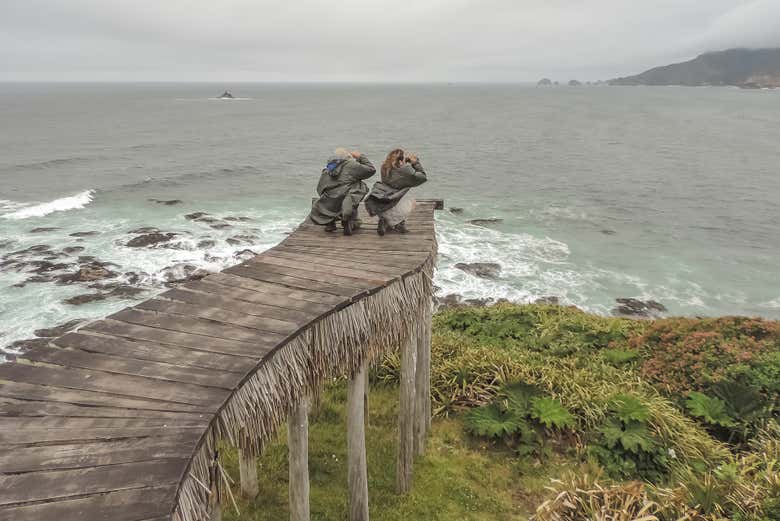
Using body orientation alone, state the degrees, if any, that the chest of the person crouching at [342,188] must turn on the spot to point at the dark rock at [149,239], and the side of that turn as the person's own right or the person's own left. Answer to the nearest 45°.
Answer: approximately 90° to the person's own left

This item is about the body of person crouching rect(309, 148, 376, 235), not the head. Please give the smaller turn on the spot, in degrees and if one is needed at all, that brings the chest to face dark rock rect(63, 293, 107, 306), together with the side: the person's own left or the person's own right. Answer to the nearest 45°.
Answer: approximately 90° to the person's own left

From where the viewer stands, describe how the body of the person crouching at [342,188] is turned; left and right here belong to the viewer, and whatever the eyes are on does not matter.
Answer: facing away from the viewer and to the right of the viewer

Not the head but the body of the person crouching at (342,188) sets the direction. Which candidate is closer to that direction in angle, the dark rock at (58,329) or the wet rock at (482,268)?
the wet rock

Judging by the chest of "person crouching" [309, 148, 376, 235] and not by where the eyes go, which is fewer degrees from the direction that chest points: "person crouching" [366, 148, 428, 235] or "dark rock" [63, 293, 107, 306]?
the person crouching

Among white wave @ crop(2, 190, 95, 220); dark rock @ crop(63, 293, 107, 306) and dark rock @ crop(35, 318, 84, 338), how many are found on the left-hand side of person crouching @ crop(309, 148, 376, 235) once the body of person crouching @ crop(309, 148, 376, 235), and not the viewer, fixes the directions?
3

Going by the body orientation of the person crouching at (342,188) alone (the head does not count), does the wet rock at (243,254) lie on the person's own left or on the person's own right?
on the person's own left

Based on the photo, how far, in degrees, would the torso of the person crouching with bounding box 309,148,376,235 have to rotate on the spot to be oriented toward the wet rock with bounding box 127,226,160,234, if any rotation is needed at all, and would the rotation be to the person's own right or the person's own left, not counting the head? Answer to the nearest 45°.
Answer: approximately 90° to the person's own left

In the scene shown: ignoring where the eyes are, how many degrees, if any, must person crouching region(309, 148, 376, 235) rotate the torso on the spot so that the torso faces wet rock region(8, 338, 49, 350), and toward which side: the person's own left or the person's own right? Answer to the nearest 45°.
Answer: approximately 90° to the person's own left
